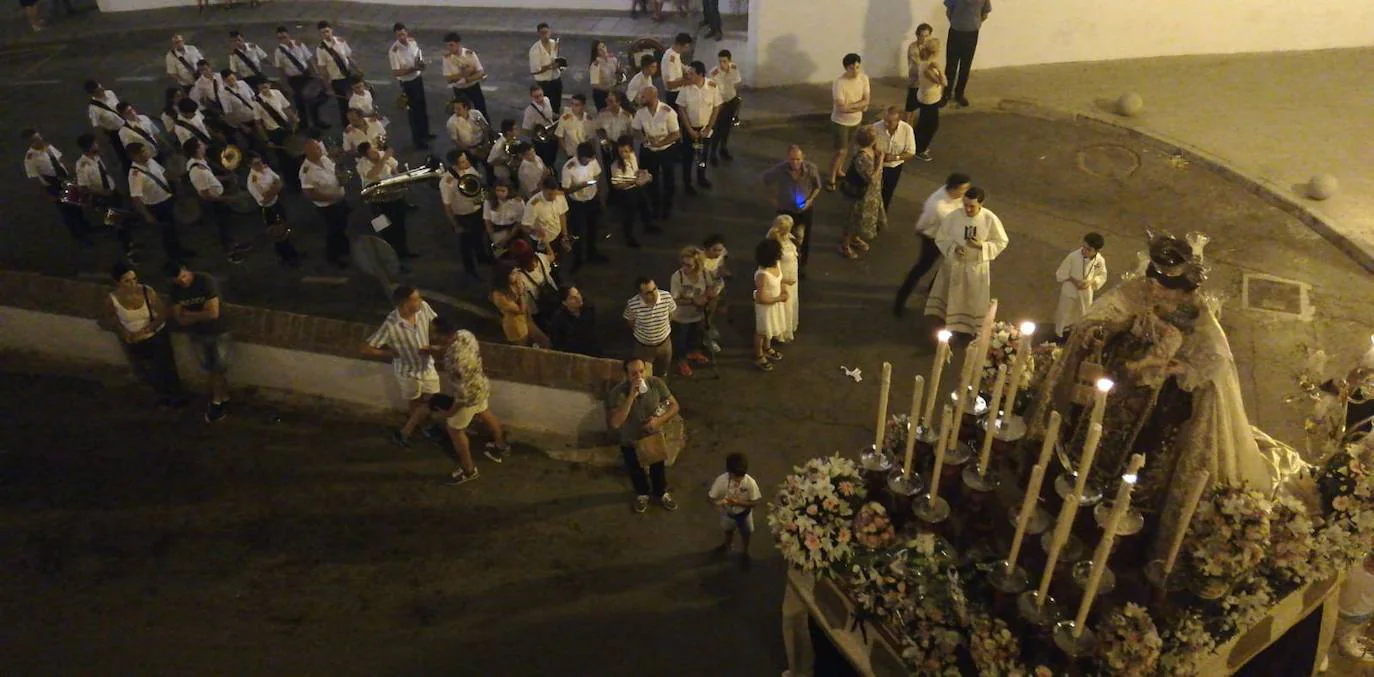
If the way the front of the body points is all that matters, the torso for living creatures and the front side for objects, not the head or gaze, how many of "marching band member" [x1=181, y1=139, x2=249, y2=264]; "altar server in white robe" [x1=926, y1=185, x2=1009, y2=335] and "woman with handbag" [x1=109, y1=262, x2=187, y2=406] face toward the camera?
2

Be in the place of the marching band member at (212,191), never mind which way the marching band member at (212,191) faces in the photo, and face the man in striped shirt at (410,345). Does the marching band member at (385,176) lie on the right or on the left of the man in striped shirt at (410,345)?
left

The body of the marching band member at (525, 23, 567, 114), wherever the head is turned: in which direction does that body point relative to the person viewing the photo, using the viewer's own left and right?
facing the viewer and to the right of the viewer

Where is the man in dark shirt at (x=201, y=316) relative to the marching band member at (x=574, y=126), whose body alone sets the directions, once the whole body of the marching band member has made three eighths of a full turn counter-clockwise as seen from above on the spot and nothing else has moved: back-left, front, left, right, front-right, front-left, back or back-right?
back-left

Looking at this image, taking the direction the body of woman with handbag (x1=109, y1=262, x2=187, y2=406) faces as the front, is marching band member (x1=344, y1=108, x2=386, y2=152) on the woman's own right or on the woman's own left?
on the woman's own left

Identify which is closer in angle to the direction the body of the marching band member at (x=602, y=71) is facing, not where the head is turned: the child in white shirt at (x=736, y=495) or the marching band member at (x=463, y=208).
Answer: the child in white shirt
